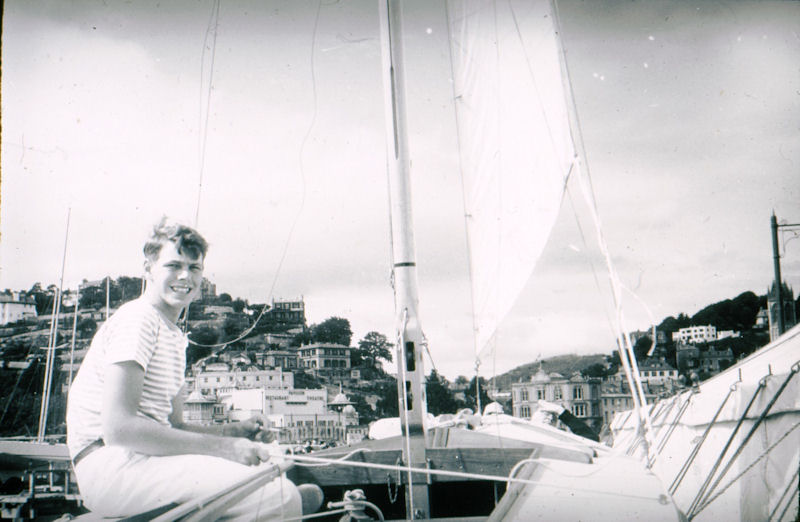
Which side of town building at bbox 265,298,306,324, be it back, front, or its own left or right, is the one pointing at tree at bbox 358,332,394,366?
left

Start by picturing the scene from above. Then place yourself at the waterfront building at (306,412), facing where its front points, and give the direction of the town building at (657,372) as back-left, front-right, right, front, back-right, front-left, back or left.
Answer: back-left

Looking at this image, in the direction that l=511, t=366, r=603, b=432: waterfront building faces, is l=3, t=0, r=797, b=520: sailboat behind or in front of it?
in front

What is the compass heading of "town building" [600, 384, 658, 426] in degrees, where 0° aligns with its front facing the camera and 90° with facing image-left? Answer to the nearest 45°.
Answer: approximately 0°

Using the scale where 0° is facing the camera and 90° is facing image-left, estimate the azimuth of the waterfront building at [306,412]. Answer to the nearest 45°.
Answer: approximately 0°

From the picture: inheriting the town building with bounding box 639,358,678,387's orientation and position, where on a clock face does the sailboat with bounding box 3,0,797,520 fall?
The sailboat is roughly at 12 o'clock from the town building.

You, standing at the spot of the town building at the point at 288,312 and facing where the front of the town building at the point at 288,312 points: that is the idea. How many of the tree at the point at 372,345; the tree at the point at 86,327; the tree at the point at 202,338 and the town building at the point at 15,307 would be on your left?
1
